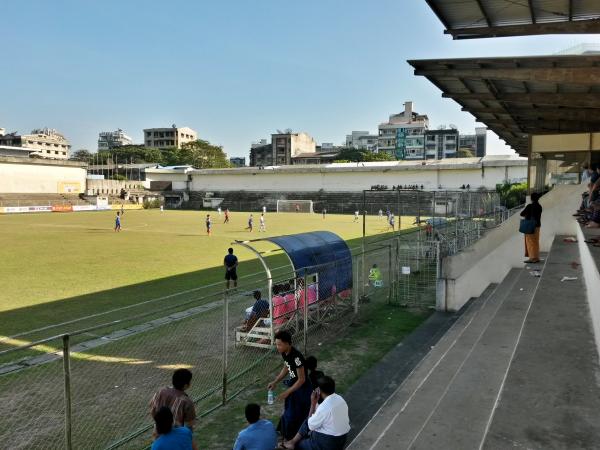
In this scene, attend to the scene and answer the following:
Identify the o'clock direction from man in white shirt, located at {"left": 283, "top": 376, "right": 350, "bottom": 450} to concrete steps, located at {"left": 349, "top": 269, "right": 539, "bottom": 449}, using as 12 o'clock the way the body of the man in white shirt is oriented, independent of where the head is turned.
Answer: The concrete steps is roughly at 3 o'clock from the man in white shirt.

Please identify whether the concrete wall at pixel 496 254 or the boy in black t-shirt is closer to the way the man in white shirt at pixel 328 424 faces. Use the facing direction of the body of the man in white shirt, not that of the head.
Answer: the boy in black t-shirt

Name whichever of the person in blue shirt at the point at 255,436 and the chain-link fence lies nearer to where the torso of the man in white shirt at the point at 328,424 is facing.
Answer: the chain-link fence

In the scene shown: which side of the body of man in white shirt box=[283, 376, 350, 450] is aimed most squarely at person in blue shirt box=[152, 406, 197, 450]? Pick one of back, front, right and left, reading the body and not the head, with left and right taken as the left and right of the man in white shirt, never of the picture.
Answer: front

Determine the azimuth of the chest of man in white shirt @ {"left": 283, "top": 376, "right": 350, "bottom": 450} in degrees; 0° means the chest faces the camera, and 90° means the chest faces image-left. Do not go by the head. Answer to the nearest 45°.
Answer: approximately 135°

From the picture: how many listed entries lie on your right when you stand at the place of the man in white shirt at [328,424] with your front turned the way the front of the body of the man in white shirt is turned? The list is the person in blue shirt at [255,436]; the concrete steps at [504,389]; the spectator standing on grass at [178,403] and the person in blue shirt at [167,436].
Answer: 1

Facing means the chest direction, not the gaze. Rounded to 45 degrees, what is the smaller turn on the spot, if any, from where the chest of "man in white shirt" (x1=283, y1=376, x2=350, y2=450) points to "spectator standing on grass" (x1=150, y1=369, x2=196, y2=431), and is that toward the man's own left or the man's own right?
approximately 45° to the man's own left

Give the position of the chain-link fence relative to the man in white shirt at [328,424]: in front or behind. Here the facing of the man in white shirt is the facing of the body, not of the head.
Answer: in front

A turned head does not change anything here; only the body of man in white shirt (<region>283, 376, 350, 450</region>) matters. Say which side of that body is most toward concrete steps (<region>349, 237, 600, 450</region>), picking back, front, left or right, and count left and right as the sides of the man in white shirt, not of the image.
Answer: right

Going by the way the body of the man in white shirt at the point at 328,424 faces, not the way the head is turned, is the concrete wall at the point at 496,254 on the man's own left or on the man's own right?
on the man's own right

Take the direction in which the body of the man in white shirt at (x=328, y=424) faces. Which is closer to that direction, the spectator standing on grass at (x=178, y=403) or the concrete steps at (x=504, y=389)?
the spectator standing on grass

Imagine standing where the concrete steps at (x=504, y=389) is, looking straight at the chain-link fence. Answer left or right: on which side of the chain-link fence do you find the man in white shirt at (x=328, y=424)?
left

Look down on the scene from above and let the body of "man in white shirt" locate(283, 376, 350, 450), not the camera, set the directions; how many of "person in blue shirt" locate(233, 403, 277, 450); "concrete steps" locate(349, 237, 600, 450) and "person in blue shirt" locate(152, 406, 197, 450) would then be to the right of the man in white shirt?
1

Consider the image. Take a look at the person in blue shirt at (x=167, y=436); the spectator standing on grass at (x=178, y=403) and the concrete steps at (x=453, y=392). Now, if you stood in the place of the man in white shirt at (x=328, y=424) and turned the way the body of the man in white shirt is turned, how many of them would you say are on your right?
1

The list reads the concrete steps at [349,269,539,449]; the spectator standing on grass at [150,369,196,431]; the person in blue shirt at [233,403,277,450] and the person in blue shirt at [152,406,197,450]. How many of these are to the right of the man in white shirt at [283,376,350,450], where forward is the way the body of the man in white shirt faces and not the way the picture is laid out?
1
